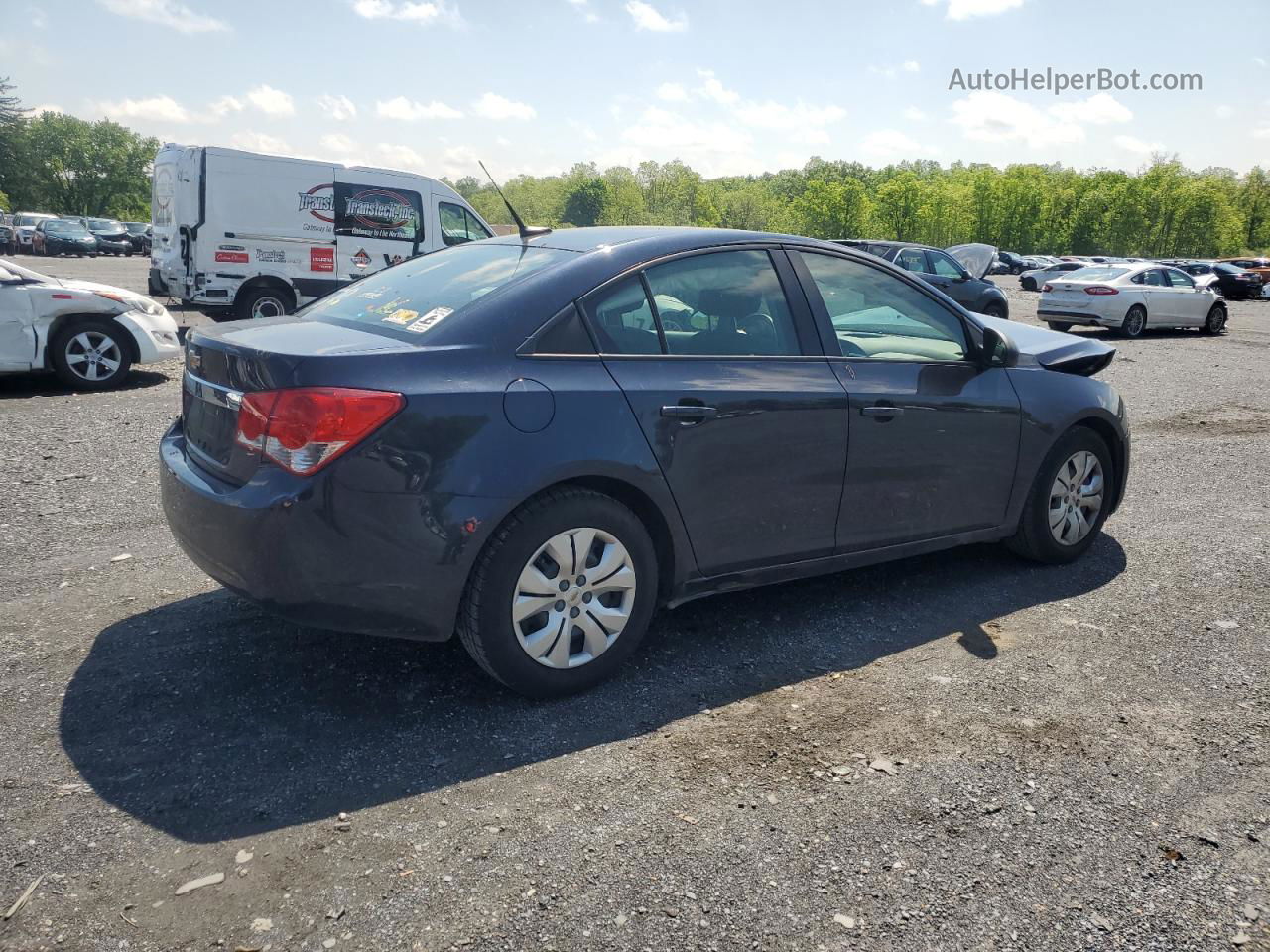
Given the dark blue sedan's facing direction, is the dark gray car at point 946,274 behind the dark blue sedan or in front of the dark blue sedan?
in front

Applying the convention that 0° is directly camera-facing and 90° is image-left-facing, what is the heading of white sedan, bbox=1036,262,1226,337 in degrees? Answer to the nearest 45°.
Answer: approximately 225°

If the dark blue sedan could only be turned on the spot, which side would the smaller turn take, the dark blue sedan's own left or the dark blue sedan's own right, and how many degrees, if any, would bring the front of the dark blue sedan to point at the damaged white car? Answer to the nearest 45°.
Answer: approximately 90° to the dark blue sedan's own left

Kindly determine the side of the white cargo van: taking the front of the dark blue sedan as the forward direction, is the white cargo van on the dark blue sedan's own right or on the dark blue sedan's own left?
on the dark blue sedan's own left

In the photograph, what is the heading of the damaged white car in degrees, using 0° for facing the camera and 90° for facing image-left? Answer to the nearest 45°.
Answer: approximately 270°

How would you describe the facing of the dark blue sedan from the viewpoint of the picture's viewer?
facing away from the viewer and to the right of the viewer

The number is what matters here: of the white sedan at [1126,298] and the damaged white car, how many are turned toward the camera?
0

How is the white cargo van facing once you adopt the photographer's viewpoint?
facing away from the viewer and to the right of the viewer

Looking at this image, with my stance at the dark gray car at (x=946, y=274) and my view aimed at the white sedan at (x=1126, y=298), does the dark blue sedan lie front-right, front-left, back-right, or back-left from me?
back-right

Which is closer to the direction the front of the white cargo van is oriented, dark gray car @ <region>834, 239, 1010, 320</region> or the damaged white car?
the dark gray car
